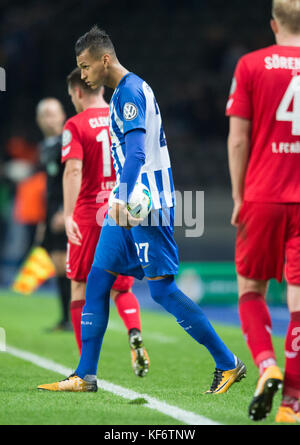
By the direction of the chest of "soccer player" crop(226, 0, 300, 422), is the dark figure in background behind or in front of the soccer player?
in front

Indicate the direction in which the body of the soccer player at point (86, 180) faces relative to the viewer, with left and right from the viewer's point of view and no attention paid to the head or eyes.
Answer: facing away from the viewer and to the left of the viewer

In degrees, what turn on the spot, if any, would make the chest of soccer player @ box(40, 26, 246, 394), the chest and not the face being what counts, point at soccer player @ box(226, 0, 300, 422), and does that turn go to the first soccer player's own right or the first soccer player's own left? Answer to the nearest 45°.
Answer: approximately 135° to the first soccer player's own left

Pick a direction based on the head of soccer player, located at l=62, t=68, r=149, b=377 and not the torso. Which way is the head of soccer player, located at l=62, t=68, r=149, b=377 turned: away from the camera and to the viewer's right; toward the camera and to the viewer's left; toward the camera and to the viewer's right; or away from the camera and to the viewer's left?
away from the camera and to the viewer's left

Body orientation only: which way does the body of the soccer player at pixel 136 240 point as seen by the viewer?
to the viewer's left

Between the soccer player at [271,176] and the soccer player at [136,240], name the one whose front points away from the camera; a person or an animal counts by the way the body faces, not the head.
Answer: the soccer player at [271,176]

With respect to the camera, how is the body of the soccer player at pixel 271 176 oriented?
away from the camera

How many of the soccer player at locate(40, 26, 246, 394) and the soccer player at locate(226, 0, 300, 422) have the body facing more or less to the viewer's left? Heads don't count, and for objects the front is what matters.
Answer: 1

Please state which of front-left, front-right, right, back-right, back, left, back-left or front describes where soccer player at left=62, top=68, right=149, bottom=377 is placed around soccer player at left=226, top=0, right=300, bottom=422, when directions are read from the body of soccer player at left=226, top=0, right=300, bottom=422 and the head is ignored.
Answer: front-left
